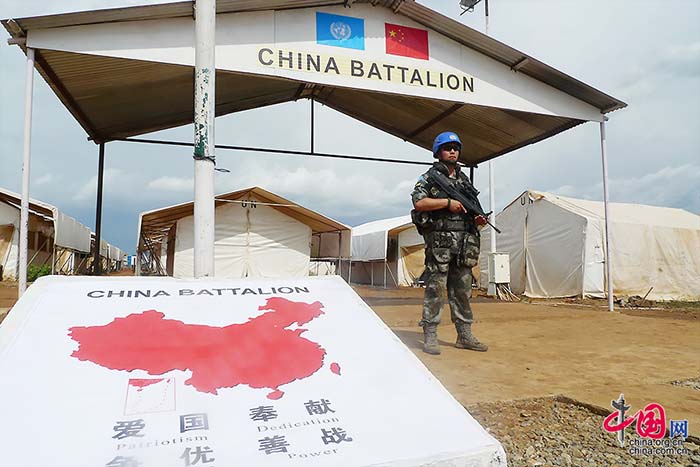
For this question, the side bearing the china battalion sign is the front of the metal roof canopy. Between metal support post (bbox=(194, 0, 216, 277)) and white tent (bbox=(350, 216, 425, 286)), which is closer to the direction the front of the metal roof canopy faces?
the metal support post

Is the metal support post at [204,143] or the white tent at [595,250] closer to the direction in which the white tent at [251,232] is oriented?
the metal support post

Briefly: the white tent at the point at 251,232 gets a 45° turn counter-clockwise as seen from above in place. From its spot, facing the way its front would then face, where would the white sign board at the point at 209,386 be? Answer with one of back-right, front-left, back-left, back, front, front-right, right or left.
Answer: front-right

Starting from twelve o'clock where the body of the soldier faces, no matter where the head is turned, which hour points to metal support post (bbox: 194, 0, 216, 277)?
The metal support post is roughly at 3 o'clock from the soldier.

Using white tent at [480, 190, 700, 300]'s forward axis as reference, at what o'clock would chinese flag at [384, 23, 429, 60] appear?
The chinese flag is roughly at 11 o'clock from the white tent.

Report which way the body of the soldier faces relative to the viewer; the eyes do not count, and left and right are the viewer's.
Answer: facing the viewer and to the right of the viewer

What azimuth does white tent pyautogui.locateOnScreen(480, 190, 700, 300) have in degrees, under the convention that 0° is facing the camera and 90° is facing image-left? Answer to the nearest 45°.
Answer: approximately 45°

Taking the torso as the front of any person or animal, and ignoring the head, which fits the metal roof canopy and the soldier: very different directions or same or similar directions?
same or similar directions

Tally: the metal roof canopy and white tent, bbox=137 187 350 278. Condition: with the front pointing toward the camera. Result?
2

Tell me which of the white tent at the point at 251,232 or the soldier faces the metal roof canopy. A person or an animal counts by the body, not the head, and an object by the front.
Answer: the white tent

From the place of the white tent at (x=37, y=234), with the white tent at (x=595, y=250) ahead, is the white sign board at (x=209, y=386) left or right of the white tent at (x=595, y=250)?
right

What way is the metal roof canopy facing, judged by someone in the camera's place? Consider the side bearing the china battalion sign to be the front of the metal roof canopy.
facing the viewer

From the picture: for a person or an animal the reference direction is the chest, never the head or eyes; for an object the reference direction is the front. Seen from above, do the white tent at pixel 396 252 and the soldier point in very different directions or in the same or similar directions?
same or similar directions
